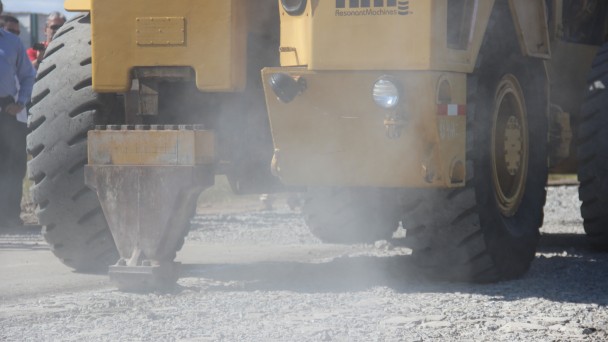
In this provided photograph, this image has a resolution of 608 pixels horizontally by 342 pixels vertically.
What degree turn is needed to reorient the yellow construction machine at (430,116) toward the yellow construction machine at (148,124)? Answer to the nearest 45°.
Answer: approximately 45° to its right

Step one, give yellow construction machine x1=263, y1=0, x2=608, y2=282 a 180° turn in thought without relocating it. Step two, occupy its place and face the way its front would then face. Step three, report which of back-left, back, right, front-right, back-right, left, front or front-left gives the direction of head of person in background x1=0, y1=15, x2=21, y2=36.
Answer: left

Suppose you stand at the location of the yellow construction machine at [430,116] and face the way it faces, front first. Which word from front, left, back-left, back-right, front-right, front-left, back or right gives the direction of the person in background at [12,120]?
right

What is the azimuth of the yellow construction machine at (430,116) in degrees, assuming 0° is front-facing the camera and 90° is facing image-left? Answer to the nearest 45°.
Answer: approximately 45°
